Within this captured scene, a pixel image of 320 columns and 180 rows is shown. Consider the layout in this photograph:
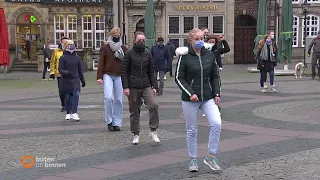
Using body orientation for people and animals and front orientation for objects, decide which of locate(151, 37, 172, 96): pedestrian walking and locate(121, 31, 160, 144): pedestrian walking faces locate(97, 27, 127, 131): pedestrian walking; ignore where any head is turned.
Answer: locate(151, 37, 172, 96): pedestrian walking

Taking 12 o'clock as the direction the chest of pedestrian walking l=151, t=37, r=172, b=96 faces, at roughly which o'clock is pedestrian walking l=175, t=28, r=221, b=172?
pedestrian walking l=175, t=28, r=221, b=172 is roughly at 12 o'clock from pedestrian walking l=151, t=37, r=172, b=96.

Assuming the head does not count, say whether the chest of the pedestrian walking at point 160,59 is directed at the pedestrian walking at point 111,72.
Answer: yes

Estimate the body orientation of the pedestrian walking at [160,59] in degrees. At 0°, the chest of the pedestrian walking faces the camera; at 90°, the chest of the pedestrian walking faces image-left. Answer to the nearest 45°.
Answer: approximately 0°

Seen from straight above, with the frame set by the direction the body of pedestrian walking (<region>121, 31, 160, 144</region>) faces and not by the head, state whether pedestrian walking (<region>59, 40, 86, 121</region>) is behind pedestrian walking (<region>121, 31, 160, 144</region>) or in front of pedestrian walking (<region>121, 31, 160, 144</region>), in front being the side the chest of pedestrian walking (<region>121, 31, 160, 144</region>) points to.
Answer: behind
